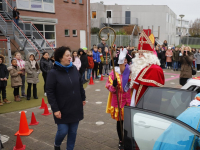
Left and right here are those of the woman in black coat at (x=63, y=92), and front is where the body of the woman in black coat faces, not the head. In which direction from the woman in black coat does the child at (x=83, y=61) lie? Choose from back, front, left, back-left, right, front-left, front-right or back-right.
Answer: back-left

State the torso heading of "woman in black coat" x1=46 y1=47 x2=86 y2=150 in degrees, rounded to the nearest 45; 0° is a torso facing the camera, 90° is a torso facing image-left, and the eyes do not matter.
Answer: approximately 315°

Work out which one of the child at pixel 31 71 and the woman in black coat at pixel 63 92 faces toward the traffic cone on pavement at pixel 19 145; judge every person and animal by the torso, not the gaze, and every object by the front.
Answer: the child

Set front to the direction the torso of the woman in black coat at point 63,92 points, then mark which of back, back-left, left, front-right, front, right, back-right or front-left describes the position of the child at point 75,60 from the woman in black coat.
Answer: back-left

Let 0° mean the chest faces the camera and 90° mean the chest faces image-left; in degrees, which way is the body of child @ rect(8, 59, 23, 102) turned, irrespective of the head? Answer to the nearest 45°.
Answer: approximately 315°

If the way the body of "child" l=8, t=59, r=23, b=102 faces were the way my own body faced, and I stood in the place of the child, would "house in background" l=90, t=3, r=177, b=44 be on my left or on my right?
on my left
